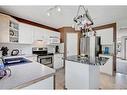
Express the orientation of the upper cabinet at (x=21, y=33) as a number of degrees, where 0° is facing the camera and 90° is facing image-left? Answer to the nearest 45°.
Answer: approximately 315°

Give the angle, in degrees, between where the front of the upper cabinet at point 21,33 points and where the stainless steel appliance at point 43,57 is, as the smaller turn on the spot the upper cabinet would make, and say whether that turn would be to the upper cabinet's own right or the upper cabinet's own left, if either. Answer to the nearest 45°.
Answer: approximately 90° to the upper cabinet's own left

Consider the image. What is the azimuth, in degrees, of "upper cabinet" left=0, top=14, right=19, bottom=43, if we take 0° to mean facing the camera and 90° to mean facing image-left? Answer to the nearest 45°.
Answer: approximately 315°

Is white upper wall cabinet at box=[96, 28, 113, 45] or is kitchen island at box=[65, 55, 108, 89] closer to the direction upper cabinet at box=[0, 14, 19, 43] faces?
the kitchen island

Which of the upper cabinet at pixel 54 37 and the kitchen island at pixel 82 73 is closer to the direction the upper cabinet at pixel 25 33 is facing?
the kitchen island

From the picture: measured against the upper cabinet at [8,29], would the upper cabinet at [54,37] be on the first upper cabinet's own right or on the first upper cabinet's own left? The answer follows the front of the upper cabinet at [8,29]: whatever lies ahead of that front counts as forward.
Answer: on the first upper cabinet's own left

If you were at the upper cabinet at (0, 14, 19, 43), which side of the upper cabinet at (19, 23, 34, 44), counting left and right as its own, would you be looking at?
right
